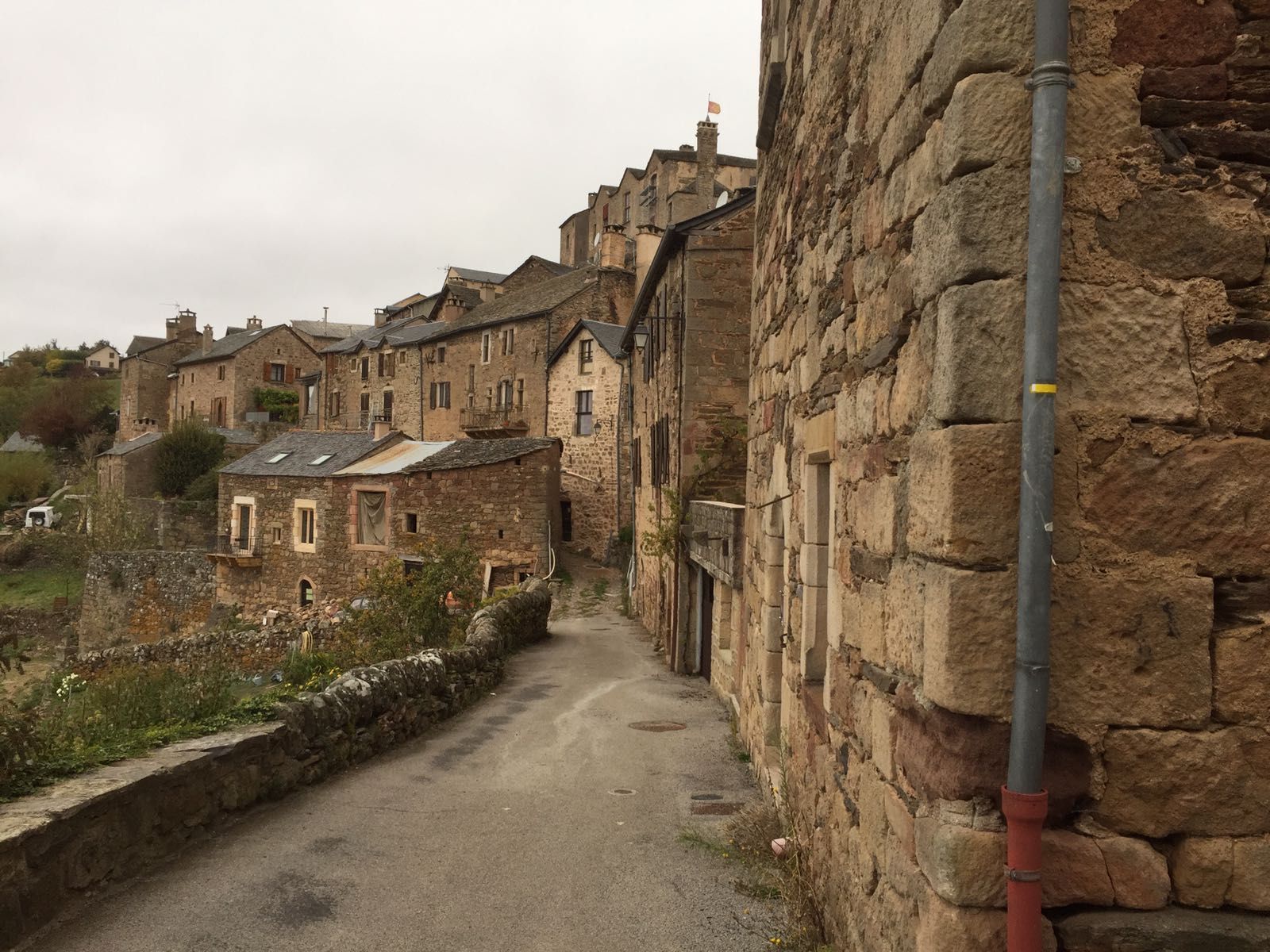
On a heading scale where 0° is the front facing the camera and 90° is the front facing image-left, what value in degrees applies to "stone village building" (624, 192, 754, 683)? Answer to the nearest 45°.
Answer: approximately 90°

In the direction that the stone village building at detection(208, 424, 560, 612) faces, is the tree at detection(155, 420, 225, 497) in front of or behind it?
behind

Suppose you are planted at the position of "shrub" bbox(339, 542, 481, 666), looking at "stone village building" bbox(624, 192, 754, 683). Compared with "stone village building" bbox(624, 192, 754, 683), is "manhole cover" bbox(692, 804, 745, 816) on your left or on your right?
right

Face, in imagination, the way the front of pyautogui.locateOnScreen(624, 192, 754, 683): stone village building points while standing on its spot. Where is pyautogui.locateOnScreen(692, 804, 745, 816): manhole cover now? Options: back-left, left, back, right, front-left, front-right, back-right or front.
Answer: left

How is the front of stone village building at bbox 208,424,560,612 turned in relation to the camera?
facing the viewer

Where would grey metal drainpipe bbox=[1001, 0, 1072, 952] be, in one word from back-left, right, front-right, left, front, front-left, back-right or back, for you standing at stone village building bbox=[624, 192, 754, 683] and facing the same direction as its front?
left

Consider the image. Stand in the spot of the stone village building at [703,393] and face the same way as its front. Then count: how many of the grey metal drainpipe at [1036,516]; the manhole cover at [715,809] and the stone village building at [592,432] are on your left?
2

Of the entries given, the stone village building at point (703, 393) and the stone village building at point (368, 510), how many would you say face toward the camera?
1

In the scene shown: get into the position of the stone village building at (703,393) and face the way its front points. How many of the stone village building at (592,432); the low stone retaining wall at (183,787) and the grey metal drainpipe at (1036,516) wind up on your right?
1

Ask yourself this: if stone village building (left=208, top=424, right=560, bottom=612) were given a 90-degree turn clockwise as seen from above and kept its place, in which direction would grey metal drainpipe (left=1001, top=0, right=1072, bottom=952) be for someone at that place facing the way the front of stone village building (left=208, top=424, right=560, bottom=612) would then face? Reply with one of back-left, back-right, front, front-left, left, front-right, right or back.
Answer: left

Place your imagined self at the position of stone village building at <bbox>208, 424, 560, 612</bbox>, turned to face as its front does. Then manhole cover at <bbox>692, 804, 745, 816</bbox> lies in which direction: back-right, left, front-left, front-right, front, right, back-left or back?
front

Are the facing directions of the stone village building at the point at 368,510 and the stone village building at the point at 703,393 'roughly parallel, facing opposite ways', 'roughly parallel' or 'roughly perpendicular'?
roughly perpendicular

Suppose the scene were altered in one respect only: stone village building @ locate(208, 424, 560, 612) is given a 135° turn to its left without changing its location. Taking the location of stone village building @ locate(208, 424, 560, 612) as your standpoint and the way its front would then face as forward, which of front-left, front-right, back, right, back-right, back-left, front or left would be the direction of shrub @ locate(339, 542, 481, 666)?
back-right

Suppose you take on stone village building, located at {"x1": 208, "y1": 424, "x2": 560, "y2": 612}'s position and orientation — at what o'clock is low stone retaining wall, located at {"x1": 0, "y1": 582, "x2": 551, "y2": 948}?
The low stone retaining wall is roughly at 12 o'clock from the stone village building.

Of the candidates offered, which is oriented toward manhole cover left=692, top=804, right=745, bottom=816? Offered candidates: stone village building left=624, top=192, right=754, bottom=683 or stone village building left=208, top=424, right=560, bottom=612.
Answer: stone village building left=208, top=424, right=560, bottom=612

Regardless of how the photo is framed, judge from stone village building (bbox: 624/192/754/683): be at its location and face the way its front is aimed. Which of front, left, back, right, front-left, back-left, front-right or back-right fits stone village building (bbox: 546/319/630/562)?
right

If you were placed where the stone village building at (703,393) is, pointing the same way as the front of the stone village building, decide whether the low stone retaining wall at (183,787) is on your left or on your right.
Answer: on your left

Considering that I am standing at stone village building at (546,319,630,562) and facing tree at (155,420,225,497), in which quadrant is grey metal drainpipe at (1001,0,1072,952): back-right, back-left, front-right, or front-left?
back-left
